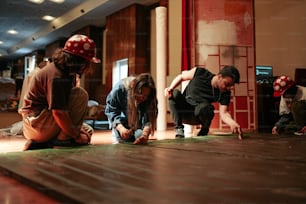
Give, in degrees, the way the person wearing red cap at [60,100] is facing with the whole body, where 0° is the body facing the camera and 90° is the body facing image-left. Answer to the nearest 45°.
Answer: approximately 270°

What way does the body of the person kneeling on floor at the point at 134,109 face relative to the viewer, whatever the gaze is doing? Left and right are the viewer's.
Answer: facing the viewer and to the right of the viewer

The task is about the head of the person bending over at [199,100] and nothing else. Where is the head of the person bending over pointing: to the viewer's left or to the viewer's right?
to the viewer's right

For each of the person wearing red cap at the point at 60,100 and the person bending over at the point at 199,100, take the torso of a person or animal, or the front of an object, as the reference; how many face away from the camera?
0

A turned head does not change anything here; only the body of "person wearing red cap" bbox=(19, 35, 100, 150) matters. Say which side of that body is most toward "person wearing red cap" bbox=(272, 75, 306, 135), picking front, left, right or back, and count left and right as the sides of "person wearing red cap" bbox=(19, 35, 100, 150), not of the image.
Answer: front

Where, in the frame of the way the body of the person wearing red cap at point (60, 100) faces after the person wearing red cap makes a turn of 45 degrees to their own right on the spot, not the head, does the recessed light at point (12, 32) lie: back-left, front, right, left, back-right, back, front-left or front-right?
back-left

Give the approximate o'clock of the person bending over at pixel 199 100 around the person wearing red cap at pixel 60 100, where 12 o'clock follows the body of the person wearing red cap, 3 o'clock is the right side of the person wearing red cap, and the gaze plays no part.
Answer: The person bending over is roughly at 11 o'clock from the person wearing red cap.

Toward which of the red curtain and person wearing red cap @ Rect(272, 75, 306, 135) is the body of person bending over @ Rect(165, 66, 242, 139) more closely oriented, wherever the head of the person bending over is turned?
the person wearing red cap

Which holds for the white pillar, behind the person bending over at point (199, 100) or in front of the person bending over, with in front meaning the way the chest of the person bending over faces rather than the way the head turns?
behind

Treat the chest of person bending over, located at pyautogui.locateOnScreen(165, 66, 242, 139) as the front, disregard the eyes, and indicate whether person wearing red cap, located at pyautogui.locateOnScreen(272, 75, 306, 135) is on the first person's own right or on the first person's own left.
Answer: on the first person's own left

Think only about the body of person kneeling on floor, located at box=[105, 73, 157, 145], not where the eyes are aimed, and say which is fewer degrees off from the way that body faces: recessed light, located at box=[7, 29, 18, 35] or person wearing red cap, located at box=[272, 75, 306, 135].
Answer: the person wearing red cap
